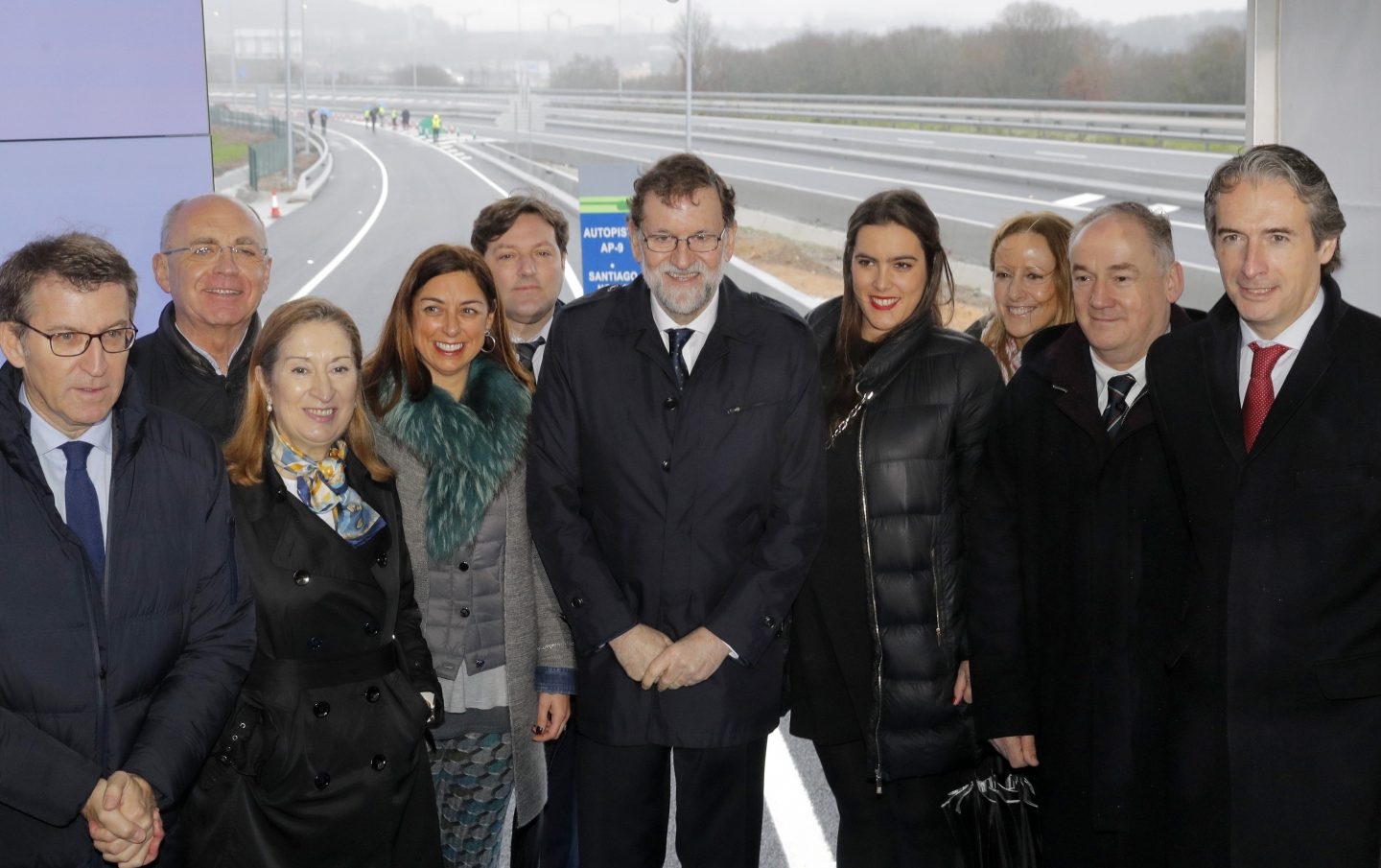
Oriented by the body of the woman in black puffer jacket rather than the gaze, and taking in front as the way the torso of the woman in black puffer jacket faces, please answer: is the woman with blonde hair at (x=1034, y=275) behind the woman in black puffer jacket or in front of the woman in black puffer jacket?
behind

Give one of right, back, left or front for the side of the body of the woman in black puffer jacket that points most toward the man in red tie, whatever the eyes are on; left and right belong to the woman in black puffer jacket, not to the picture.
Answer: left

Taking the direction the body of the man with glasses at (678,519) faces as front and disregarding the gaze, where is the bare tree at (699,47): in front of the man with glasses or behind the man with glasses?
behind

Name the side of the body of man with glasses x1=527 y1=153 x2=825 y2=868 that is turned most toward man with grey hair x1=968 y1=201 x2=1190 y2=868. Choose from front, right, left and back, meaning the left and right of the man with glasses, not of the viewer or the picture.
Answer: left

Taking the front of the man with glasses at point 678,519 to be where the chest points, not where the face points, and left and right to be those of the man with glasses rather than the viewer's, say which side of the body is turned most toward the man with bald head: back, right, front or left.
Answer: right

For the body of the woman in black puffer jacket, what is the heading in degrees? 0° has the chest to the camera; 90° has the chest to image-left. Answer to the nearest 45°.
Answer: approximately 45°

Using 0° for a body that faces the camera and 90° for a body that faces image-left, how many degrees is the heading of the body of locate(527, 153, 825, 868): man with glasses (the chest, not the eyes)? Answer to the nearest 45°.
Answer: approximately 0°

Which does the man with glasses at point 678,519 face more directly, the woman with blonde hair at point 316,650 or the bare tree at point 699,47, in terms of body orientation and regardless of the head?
the woman with blonde hair

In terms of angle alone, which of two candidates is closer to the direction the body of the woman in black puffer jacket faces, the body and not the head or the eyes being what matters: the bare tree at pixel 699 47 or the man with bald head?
the man with bald head
